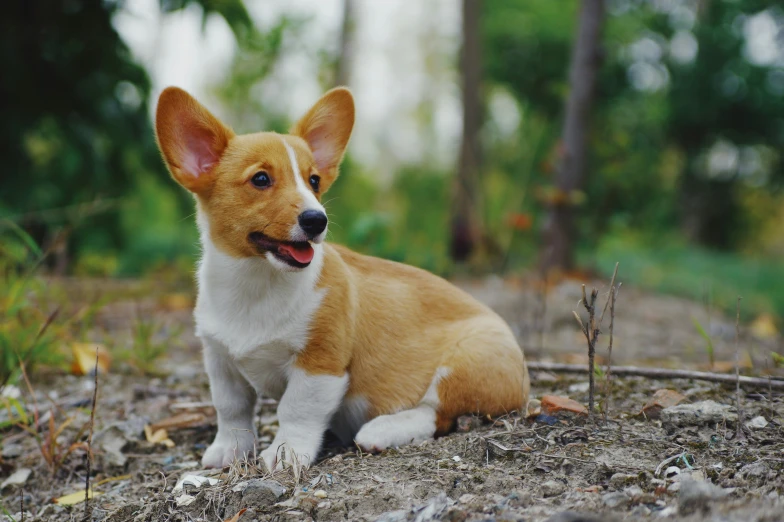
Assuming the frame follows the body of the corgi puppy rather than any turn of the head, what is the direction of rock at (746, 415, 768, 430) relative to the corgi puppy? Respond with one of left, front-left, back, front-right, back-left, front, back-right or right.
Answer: back-left

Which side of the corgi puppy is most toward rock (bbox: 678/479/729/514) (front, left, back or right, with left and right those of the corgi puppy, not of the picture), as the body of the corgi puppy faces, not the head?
left

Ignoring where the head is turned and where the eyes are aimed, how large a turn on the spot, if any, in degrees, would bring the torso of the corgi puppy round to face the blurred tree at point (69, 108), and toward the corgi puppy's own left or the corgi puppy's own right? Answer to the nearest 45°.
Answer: approximately 90° to the corgi puppy's own right

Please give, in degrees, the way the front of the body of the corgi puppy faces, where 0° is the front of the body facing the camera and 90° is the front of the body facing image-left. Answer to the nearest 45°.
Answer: approximately 45°

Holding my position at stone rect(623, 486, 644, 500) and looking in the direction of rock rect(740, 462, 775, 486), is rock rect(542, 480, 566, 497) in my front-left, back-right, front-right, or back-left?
back-left

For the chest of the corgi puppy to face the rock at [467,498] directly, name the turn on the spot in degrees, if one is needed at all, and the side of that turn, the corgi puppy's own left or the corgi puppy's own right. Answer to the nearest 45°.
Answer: approximately 90° to the corgi puppy's own left

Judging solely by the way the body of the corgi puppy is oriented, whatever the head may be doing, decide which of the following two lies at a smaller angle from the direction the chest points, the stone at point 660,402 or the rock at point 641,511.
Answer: the rock

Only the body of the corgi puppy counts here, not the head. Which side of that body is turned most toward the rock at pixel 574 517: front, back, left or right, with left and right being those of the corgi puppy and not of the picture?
left

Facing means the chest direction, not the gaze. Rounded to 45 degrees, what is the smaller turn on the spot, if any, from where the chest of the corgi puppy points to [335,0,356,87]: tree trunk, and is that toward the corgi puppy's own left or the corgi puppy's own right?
approximately 135° to the corgi puppy's own right
